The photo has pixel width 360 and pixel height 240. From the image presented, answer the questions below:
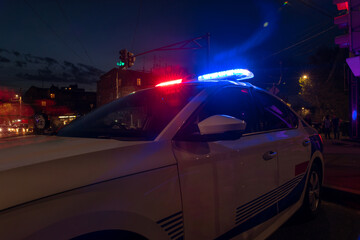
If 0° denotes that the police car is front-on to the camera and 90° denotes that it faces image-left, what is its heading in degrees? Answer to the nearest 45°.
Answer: approximately 45°

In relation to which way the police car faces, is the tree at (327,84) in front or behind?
behind

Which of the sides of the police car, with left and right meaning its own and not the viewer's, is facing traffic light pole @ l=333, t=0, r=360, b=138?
back
